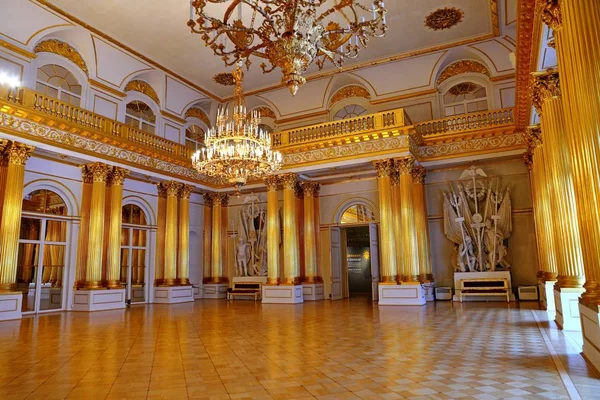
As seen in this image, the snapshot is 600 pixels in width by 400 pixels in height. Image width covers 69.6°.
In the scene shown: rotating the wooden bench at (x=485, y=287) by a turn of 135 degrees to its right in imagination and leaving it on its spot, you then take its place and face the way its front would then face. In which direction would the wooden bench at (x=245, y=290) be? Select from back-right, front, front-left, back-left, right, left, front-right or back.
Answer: front-left

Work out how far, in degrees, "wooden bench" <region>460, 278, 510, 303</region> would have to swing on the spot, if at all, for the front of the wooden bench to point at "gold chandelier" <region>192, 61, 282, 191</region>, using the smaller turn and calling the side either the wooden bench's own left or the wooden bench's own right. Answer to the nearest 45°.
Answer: approximately 45° to the wooden bench's own right

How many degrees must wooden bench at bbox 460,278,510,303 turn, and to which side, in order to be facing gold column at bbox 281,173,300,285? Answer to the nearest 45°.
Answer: approximately 90° to its right

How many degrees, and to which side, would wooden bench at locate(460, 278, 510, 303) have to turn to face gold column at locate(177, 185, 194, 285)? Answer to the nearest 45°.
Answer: approximately 90° to its right

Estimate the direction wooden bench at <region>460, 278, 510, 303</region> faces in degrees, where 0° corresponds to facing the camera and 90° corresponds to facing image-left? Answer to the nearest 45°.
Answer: approximately 0°

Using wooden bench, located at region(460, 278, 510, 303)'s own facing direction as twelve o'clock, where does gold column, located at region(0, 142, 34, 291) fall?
The gold column is roughly at 2 o'clock from the wooden bench.

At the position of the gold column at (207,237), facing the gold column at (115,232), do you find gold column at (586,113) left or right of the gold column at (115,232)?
left

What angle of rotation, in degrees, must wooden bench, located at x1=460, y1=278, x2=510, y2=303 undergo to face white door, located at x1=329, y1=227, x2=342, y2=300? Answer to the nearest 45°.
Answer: approximately 90° to its right

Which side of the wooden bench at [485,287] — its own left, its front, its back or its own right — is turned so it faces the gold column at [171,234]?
right
